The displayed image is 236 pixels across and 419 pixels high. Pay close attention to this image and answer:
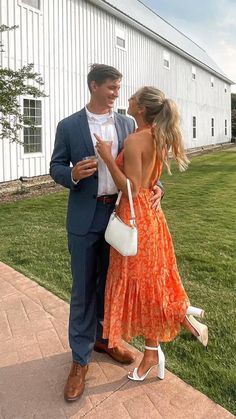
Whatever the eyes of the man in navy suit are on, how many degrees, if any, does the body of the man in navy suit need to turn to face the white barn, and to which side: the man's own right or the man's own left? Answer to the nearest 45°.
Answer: approximately 135° to the man's own left

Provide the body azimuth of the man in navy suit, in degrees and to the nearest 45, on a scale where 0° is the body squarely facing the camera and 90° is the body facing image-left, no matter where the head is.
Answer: approximately 315°
